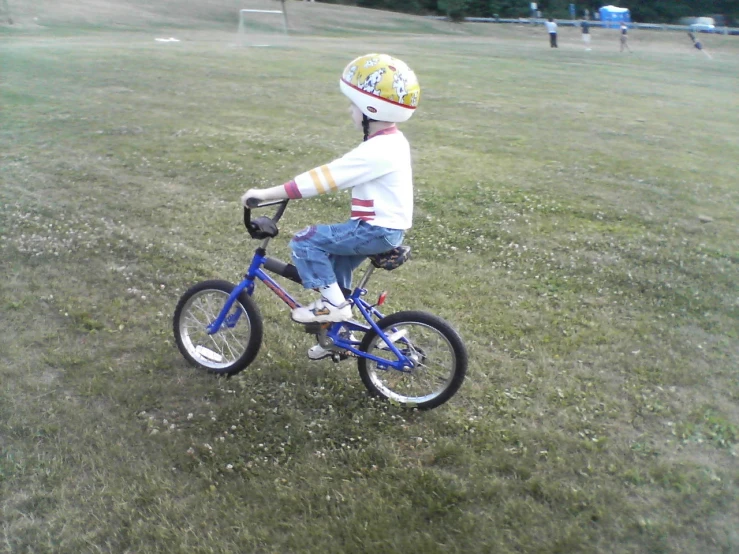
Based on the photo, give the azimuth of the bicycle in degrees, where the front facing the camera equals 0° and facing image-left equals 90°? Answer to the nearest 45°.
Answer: approximately 90°

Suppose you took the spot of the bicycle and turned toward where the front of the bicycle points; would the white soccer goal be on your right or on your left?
on your right

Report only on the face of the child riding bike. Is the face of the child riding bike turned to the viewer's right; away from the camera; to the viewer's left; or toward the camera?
to the viewer's left

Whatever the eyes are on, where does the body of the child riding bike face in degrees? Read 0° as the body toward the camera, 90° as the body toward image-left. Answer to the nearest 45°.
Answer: approximately 90°

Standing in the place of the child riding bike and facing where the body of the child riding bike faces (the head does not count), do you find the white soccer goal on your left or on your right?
on your right
